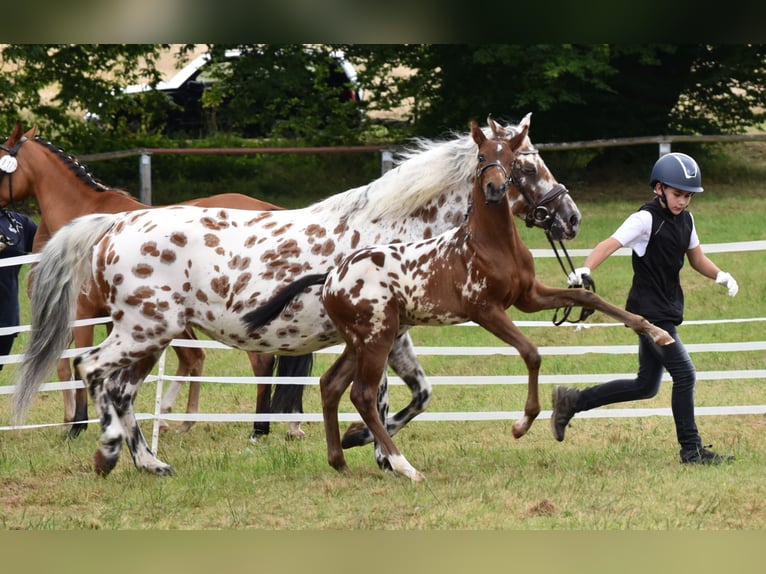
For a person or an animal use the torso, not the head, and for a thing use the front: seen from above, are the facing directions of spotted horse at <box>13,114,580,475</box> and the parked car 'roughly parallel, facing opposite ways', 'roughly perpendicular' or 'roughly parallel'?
roughly parallel, facing opposite ways

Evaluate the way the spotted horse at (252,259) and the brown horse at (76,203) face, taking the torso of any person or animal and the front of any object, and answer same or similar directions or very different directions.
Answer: very different directions

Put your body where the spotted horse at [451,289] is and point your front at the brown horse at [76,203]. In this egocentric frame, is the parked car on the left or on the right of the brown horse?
right

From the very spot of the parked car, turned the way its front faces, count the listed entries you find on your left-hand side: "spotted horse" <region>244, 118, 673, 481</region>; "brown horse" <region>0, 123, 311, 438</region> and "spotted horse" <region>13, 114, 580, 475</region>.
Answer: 3

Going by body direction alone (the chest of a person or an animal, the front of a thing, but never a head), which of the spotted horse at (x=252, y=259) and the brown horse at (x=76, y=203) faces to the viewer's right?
the spotted horse

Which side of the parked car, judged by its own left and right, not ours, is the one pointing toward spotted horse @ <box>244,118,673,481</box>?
left

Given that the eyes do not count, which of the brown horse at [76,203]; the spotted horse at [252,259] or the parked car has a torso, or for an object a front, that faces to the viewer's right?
the spotted horse

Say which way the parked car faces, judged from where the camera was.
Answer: facing to the left of the viewer

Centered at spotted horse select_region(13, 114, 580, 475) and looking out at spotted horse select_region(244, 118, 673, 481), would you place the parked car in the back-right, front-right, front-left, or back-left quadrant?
back-left

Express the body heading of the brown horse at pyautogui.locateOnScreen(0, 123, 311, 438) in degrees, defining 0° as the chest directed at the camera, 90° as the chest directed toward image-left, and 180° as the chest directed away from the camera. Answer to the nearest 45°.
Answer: approximately 90°

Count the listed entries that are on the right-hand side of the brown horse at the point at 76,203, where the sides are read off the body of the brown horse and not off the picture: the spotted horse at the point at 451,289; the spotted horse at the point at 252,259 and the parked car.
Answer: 1

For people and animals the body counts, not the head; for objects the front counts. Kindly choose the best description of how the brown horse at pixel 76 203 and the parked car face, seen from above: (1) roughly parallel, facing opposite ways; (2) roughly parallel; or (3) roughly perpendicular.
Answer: roughly parallel

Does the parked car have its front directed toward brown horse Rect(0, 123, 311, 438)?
no

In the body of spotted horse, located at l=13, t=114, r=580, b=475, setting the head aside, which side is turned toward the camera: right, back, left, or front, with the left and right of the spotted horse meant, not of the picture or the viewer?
right
